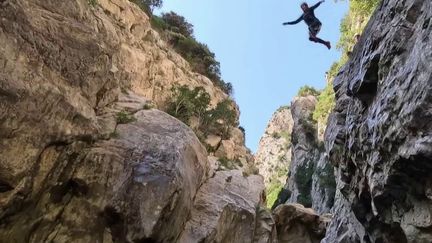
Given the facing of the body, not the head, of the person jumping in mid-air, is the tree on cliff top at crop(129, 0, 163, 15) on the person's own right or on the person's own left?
on the person's own right

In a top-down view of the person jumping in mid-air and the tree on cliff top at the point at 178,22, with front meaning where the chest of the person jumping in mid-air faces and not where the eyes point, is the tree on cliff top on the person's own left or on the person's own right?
on the person's own right

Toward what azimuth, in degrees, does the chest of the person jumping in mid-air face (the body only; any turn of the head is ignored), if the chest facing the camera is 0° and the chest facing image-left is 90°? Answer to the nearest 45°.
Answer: approximately 45°
